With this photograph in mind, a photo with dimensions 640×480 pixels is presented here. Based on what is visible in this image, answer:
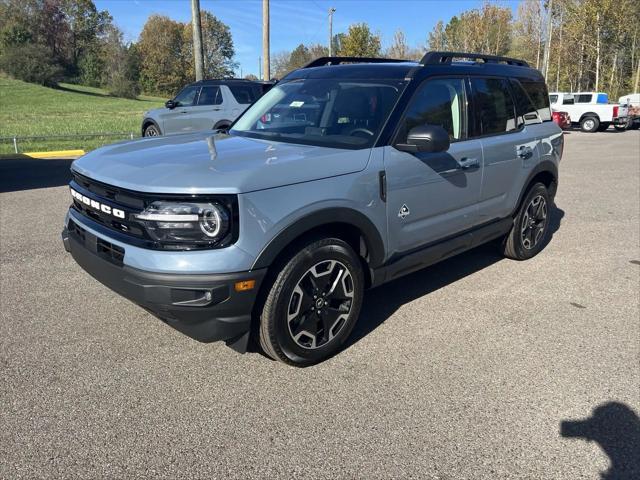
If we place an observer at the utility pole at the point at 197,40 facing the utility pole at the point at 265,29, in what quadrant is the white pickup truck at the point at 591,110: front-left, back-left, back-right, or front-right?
front-right

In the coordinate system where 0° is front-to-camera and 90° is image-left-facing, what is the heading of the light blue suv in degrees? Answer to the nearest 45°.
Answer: approximately 45°

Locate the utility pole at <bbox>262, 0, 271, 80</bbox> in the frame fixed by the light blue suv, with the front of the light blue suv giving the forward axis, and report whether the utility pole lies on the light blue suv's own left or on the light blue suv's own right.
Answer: on the light blue suv's own right

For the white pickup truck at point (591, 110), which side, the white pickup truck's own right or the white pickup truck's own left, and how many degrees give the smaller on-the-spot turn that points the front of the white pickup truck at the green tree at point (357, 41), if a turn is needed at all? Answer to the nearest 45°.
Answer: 0° — it already faces it

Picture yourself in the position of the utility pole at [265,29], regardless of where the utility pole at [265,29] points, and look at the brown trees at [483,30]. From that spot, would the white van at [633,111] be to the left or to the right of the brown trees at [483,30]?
right

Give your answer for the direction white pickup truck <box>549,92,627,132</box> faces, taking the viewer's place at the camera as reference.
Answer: facing away from the viewer and to the left of the viewer

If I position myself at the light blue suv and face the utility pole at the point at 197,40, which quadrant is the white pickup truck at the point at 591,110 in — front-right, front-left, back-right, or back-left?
front-right

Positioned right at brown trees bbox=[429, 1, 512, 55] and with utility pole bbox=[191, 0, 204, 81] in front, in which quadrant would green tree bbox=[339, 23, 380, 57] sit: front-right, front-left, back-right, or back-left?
front-right

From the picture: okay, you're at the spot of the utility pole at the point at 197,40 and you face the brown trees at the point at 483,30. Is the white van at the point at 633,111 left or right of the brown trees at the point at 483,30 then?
right

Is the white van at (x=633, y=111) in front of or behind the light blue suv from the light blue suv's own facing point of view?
behind

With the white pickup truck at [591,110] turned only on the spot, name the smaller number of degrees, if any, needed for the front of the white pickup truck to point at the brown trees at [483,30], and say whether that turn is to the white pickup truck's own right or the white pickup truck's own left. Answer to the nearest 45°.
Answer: approximately 45° to the white pickup truck's own right

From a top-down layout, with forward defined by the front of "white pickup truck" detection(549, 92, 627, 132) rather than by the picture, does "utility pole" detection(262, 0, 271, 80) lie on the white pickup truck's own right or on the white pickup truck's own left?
on the white pickup truck's own left
